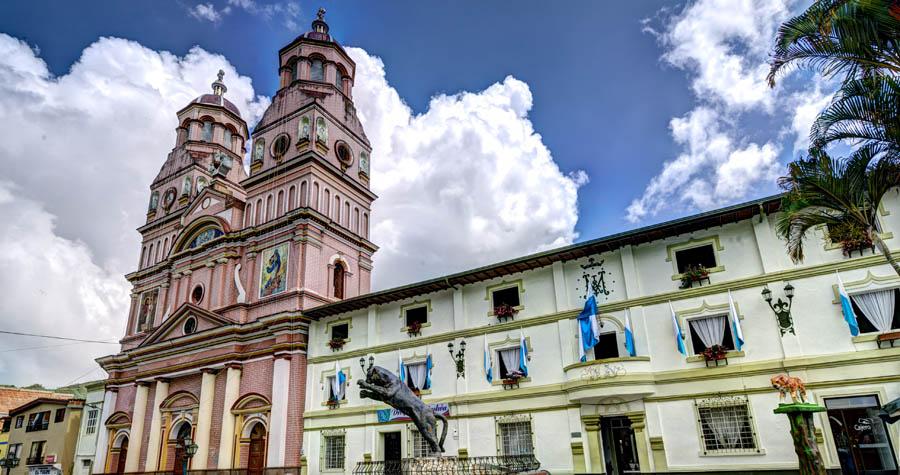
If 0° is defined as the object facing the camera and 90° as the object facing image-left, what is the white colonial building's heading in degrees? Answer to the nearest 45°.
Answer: approximately 45°

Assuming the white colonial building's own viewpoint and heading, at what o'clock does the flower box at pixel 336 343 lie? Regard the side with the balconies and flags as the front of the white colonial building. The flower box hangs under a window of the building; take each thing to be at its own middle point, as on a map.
The flower box is roughly at 2 o'clock from the white colonial building.

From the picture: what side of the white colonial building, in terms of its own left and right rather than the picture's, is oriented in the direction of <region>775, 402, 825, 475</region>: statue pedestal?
left

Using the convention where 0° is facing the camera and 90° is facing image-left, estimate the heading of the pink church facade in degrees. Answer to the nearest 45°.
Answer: approximately 45°

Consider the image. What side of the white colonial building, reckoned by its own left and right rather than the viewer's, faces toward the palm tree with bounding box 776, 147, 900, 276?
left

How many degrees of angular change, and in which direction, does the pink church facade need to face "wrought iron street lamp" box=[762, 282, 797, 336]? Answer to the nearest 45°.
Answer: approximately 90° to its left

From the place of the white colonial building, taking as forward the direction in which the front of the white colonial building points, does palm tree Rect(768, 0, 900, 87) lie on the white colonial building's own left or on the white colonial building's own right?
on the white colonial building's own left

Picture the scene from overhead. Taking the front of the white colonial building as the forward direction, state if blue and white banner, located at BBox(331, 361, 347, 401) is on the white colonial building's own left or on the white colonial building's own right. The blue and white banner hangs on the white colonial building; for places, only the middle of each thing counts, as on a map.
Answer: on the white colonial building's own right
